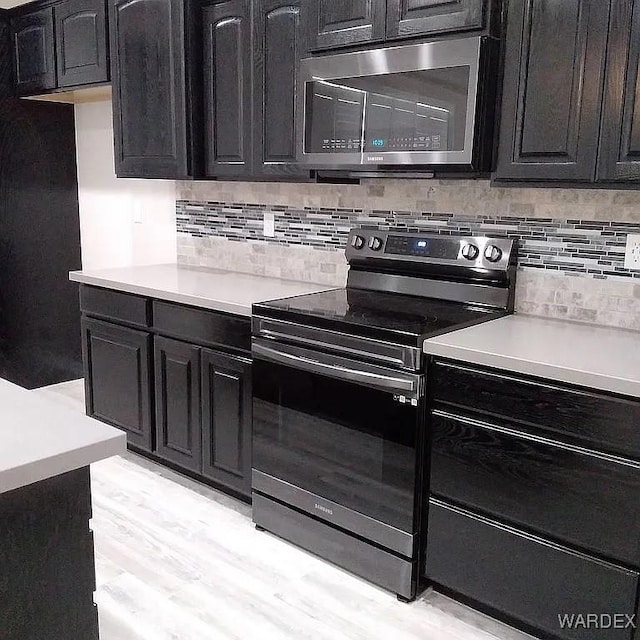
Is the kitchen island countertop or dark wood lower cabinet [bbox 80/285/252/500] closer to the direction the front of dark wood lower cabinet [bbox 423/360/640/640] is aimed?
the kitchen island countertop

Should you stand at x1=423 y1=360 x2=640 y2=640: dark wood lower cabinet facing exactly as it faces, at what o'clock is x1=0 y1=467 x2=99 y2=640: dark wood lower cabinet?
x1=0 y1=467 x2=99 y2=640: dark wood lower cabinet is roughly at 12 o'clock from x1=423 y1=360 x2=640 y2=640: dark wood lower cabinet.

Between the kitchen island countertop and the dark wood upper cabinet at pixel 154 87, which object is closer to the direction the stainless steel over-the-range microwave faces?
the kitchen island countertop

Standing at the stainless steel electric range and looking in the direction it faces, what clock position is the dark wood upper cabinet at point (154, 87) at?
The dark wood upper cabinet is roughly at 3 o'clock from the stainless steel electric range.

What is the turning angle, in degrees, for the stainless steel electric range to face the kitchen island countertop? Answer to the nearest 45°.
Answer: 0° — it already faces it

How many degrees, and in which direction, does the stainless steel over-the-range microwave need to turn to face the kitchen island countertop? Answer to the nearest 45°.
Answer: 0° — it already faces it

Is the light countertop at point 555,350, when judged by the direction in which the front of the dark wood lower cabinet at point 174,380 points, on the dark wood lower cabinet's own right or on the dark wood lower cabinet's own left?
on the dark wood lower cabinet's own left

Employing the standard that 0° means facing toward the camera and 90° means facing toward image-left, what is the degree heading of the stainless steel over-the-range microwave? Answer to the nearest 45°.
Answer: approximately 45°
